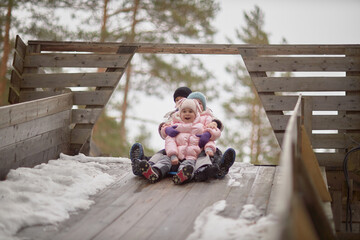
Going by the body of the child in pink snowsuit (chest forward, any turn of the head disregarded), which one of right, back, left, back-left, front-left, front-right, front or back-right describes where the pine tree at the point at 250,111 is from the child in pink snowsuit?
back

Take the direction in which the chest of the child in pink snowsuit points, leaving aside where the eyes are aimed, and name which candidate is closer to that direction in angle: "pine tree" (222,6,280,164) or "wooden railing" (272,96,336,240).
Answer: the wooden railing

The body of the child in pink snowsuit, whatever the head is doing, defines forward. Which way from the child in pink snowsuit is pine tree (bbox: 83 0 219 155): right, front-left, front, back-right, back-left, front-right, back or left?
back

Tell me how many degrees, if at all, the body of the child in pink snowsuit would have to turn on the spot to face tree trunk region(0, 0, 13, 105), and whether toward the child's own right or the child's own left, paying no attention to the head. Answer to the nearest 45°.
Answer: approximately 135° to the child's own right

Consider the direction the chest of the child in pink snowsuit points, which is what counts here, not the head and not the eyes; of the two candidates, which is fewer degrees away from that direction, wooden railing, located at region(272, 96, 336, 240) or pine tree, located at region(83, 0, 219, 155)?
the wooden railing

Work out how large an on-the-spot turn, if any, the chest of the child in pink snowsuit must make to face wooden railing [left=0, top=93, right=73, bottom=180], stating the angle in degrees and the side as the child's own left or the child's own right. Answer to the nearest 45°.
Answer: approximately 90° to the child's own right

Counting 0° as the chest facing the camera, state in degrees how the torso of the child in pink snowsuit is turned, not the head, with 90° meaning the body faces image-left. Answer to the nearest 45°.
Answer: approximately 0°

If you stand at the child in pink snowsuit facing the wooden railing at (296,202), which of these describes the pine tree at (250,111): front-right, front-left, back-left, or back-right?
back-left

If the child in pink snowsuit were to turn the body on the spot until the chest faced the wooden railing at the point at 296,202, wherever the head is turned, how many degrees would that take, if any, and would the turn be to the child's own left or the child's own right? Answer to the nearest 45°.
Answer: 0° — they already face it
